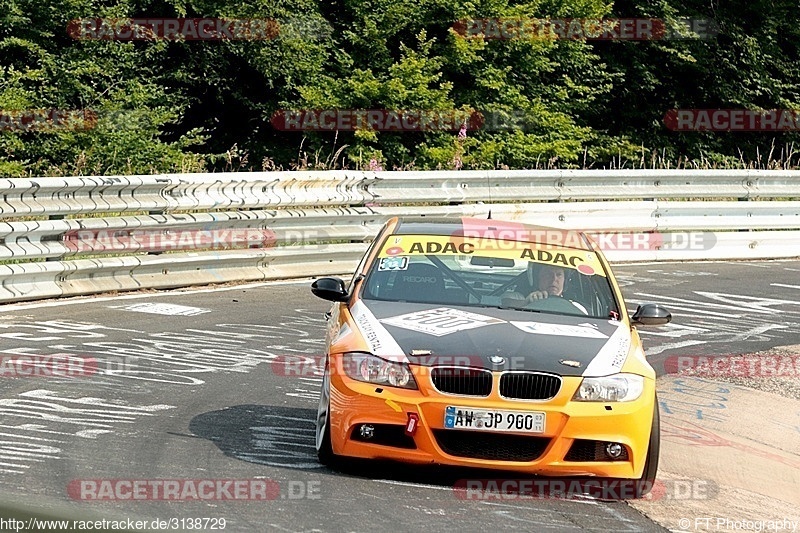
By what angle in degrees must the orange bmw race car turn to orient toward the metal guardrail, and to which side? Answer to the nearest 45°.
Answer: approximately 180°

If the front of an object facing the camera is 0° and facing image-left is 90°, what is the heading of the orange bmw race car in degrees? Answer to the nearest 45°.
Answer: approximately 0°
